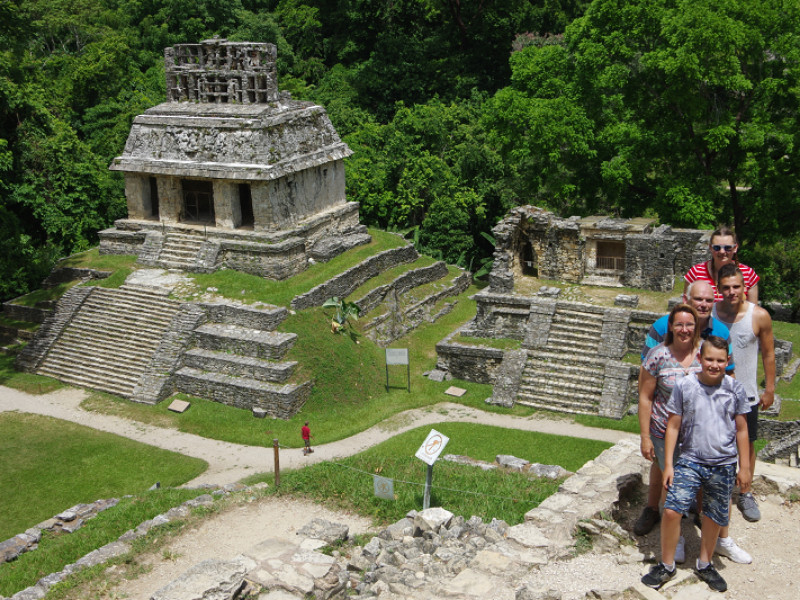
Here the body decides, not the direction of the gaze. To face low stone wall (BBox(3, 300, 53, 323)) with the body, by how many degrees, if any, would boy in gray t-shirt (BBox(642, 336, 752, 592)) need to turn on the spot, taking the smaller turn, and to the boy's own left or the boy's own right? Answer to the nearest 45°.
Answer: approximately 135° to the boy's own right

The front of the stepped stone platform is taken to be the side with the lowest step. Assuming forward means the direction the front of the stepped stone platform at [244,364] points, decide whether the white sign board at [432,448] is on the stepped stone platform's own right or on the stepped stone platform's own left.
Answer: on the stepped stone platform's own left

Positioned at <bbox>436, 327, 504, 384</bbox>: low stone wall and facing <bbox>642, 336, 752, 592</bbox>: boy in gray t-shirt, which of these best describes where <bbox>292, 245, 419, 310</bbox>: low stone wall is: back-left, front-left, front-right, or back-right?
back-right

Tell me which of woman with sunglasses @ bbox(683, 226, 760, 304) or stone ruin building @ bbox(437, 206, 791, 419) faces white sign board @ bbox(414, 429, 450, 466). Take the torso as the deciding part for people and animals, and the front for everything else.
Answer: the stone ruin building

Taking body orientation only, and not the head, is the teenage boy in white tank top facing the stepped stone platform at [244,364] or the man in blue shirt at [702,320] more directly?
the man in blue shirt

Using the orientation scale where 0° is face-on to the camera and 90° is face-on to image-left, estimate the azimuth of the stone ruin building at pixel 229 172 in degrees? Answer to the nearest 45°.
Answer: approximately 45°

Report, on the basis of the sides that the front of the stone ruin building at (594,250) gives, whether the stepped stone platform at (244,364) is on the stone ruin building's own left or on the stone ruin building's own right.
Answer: on the stone ruin building's own right
